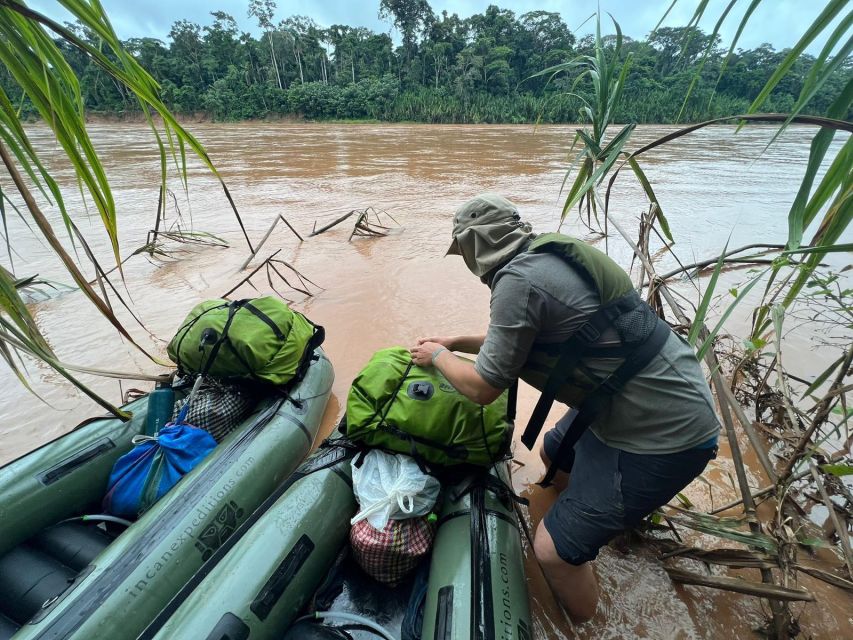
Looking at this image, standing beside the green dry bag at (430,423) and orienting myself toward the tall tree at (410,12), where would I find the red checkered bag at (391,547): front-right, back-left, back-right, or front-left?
back-left

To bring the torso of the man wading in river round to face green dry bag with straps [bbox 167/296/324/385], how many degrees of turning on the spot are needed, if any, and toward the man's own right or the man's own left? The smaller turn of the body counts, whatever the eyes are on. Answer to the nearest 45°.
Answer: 0° — they already face it

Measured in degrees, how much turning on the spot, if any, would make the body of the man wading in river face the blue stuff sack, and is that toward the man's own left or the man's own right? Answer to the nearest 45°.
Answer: approximately 45° to the man's own left

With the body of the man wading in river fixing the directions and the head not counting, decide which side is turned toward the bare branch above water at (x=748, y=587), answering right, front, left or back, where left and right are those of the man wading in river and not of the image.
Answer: back

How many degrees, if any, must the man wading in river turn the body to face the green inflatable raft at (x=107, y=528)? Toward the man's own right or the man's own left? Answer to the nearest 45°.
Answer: approximately 45° to the man's own left

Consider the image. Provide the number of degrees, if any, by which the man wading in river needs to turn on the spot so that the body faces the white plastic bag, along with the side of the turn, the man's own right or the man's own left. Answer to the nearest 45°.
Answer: approximately 45° to the man's own left

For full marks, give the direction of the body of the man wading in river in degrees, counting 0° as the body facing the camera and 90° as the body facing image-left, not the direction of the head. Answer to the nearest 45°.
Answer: approximately 90°

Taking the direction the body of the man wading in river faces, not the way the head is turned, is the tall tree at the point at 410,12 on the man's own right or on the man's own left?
on the man's own right
